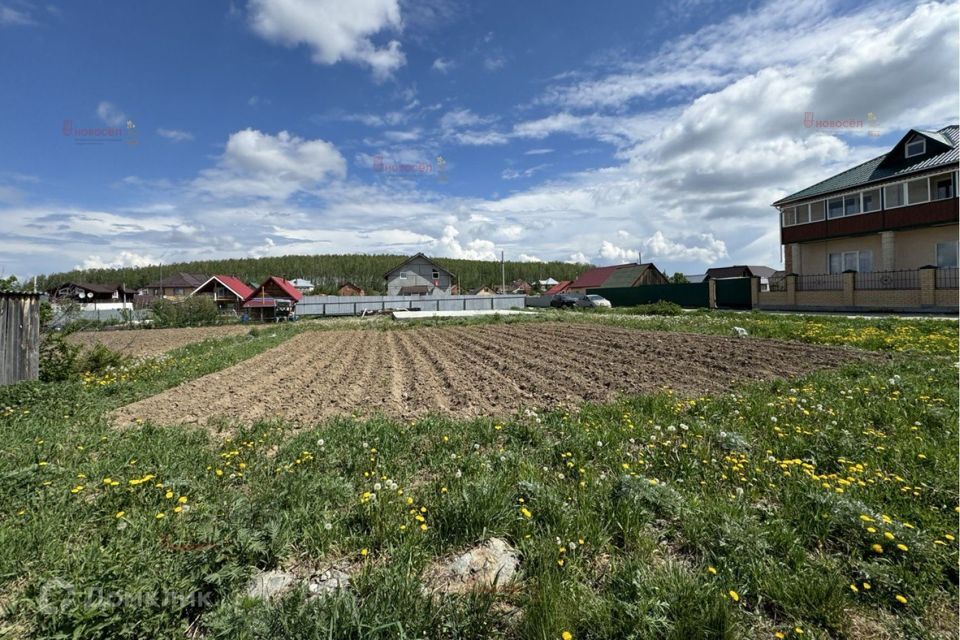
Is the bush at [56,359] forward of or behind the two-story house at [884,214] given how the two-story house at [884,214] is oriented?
forward

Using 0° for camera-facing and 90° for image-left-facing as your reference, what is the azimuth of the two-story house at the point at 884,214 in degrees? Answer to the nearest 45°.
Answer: approximately 45°

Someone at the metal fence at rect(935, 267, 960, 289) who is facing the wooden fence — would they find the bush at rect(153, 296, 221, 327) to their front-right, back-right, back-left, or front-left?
front-right

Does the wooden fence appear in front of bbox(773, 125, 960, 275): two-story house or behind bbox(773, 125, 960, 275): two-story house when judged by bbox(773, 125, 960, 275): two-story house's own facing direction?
in front

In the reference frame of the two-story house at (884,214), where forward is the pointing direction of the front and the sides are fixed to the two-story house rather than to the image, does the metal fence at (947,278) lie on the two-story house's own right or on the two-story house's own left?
on the two-story house's own left

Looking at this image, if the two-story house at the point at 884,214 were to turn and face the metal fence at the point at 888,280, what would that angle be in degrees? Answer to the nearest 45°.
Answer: approximately 45° to its left

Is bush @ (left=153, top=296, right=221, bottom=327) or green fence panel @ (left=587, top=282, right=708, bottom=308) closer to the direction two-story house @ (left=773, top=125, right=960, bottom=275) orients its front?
the bush

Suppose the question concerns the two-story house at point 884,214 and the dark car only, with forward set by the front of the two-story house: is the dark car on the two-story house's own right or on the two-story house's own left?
on the two-story house's own right

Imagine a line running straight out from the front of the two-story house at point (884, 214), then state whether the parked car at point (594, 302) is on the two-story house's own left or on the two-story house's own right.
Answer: on the two-story house's own right
